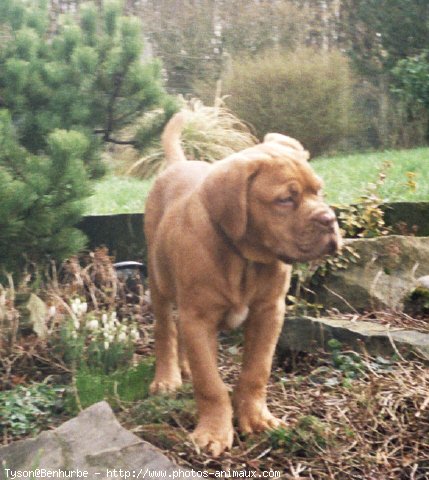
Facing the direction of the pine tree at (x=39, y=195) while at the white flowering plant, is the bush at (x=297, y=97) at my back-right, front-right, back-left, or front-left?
front-right

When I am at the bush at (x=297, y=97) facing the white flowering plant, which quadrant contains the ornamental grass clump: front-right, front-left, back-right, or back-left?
front-right

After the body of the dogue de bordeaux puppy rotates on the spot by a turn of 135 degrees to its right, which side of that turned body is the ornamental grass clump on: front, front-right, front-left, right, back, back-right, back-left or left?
right

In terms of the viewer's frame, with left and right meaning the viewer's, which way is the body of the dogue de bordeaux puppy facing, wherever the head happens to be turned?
facing the viewer and to the right of the viewer

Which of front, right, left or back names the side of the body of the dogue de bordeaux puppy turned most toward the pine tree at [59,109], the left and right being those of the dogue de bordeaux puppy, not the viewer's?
back

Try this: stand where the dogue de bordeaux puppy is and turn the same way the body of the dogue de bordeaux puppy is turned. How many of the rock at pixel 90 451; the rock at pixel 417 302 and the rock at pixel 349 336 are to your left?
2

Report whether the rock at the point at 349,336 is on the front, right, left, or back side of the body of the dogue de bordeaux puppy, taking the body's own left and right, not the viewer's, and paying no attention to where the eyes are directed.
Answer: left

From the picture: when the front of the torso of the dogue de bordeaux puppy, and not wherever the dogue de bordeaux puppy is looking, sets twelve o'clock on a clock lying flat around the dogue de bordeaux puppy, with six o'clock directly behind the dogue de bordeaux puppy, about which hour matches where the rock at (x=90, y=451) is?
The rock is roughly at 3 o'clock from the dogue de bordeaux puppy.

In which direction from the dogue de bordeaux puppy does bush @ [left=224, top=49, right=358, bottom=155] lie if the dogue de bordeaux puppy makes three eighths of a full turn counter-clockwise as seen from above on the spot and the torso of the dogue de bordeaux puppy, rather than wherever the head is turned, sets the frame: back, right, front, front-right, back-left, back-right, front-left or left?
front

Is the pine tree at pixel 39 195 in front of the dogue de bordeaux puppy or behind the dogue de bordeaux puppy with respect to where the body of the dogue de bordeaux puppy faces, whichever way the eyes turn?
behind

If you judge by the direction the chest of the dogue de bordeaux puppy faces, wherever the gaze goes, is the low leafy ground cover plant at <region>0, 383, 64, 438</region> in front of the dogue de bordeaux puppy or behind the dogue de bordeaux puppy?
behind

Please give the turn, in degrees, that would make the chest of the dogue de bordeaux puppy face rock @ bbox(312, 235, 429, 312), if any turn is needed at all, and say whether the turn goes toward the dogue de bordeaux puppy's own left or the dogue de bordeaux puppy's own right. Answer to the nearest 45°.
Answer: approximately 90° to the dogue de bordeaux puppy's own left

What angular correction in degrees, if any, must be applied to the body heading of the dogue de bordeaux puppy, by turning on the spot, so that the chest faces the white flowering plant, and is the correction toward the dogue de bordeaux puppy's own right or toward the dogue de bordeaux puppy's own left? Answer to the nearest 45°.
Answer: approximately 180°
